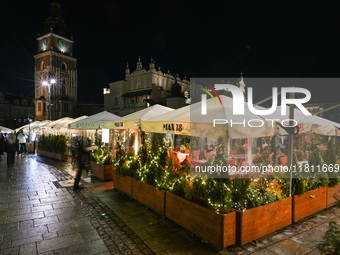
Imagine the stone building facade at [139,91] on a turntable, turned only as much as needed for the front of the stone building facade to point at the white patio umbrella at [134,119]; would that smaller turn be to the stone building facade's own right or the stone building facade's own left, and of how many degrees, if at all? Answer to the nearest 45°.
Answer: approximately 45° to the stone building facade's own left

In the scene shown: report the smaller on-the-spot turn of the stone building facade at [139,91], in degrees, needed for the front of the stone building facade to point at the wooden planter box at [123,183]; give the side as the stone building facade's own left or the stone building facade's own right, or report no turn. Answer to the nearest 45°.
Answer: approximately 45° to the stone building facade's own left

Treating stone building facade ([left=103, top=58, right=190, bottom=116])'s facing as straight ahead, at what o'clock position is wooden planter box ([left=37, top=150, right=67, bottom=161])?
The wooden planter box is roughly at 11 o'clock from the stone building facade.

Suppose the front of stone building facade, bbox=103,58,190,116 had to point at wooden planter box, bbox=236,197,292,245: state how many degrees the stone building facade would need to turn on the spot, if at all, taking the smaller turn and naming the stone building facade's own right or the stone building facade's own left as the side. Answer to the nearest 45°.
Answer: approximately 45° to the stone building facade's own left

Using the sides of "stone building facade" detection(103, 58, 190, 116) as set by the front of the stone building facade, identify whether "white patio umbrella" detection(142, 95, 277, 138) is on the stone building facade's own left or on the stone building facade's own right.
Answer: on the stone building facade's own left

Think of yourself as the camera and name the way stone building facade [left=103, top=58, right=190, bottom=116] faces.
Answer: facing the viewer and to the left of the viewer

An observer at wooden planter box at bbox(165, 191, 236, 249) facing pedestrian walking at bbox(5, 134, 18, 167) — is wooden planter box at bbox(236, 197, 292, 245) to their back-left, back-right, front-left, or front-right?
back-right

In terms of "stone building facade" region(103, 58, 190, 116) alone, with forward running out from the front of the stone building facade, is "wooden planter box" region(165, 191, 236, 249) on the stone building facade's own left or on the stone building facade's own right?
on the stone building facade's own left

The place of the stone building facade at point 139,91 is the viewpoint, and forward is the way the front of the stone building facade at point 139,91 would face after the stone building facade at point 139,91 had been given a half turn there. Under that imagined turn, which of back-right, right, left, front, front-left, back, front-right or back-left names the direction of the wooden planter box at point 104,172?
back-right

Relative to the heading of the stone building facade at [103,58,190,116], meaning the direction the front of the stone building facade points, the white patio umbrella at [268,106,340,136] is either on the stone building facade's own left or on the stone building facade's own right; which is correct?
on the stone building facade's own left

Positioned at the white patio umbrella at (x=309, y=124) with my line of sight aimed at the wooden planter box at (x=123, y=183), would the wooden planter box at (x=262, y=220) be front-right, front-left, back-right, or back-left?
front-left

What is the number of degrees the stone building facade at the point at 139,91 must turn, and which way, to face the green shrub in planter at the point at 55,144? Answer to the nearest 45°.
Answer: approximately 45° to its left

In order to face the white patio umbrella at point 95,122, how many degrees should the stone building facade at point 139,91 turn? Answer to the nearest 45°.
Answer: approximately 45° to its left
